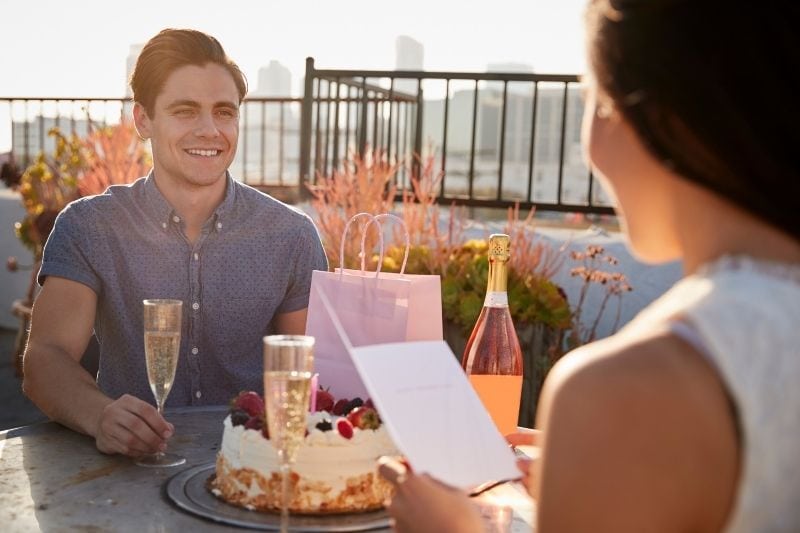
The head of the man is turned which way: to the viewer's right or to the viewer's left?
to the viewer's right

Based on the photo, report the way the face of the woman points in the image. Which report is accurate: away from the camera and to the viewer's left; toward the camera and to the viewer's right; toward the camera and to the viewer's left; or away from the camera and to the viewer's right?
away from the camera and to the viewer's left

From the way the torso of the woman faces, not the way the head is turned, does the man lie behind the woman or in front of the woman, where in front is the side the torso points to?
in front

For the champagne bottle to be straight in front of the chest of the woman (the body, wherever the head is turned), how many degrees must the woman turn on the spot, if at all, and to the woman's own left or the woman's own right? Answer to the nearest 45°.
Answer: approximately 45° to the woman's own right

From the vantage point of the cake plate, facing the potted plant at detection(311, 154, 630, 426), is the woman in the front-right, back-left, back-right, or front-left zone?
back-right

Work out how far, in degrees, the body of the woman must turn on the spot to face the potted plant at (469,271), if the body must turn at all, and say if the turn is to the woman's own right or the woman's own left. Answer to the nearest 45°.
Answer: approximately 45° to the woman's own right

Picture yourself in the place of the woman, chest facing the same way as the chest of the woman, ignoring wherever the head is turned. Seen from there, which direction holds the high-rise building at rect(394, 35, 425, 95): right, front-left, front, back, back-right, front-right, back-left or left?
front-right

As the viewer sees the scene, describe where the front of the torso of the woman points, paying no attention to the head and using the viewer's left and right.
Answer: facing away from the viewer and to the left of the viewer

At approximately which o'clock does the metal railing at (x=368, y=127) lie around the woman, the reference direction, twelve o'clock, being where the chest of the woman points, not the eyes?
The metal railing is roughly at 1 o'clock from the woman.

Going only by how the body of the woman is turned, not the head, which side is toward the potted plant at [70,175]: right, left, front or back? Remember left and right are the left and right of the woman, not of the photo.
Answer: front

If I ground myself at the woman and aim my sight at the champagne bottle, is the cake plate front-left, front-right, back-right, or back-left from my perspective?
front-left

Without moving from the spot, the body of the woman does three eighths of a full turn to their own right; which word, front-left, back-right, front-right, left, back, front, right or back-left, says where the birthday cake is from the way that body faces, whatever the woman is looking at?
back-left

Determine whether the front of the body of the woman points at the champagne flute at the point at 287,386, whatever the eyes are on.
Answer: yes

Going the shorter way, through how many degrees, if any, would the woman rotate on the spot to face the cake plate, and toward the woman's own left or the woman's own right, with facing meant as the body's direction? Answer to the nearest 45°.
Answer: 0° — they already face it
